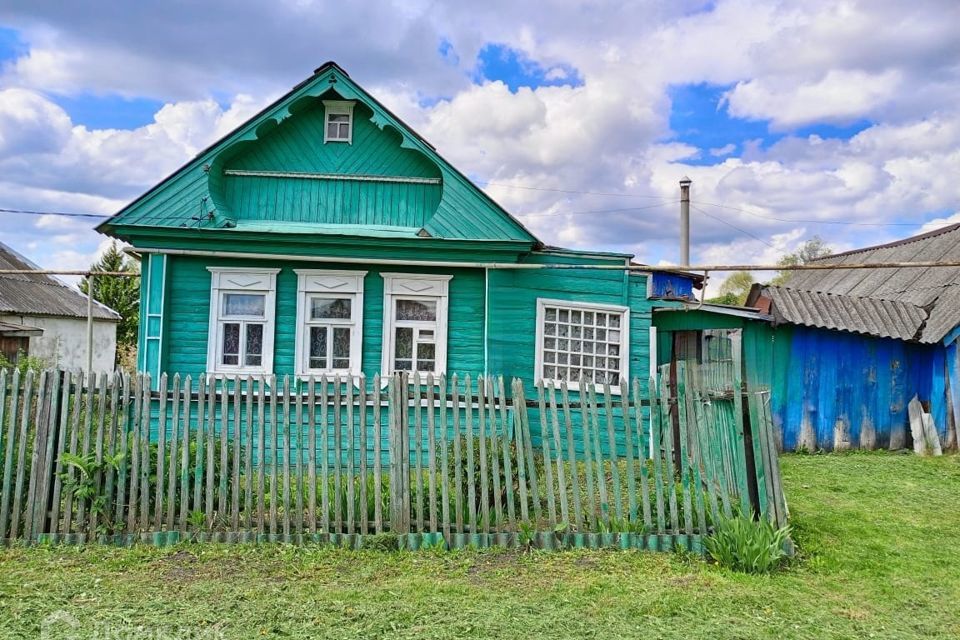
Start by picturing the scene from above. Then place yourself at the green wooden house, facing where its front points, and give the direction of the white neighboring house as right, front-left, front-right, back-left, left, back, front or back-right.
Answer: back-right

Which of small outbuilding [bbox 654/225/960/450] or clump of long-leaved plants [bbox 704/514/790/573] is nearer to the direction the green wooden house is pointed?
the clump of long-leaved plants

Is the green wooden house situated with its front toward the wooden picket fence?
yes

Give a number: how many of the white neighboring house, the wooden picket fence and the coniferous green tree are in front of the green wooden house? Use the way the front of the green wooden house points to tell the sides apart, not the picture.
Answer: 1

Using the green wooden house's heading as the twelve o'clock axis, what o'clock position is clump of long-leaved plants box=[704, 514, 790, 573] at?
The clump of long-leaved plants is roughly at 11 o'clock from the green wooden house.

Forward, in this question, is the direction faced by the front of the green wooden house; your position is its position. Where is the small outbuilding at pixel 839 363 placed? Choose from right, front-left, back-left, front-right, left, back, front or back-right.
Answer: left

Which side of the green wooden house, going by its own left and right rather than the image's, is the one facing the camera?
front

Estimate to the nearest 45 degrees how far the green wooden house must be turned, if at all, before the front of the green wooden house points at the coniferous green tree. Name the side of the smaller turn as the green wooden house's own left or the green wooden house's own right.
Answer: approximately 135° to the green wooden house's own right

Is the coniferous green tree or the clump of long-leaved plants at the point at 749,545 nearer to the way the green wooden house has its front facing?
the clump of long-leaved plants

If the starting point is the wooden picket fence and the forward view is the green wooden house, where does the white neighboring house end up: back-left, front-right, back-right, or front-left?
front-left
